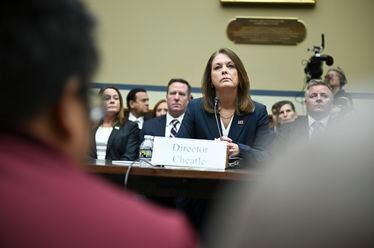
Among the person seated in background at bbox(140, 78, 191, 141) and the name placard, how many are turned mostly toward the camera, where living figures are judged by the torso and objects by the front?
2

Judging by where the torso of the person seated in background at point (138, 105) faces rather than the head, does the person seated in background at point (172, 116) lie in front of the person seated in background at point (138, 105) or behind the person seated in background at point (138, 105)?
in front

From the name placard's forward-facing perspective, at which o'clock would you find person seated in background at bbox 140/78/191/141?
The person seated in background is roughly at 6 o'clock from the name placard.

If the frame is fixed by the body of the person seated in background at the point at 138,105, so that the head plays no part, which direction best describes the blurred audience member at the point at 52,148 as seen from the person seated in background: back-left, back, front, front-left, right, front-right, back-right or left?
front-right

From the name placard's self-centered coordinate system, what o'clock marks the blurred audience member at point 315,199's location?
The blurred audience member is roughly at 12 o'clock from the name placard.

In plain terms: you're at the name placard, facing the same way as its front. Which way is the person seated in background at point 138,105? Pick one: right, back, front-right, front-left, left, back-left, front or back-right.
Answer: back

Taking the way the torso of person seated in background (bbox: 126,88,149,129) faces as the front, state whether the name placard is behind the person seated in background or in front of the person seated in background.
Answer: in front

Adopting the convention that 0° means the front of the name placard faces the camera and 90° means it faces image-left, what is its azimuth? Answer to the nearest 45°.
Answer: approximately 0°

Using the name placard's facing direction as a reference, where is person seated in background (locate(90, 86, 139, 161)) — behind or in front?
behind

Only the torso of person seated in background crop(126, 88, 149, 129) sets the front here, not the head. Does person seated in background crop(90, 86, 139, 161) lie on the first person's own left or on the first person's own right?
on the first person's own right
